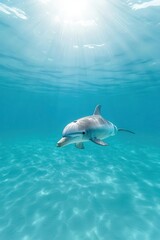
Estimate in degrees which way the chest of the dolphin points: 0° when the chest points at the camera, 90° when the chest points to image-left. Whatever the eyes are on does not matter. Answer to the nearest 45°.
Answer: approximately 45°
